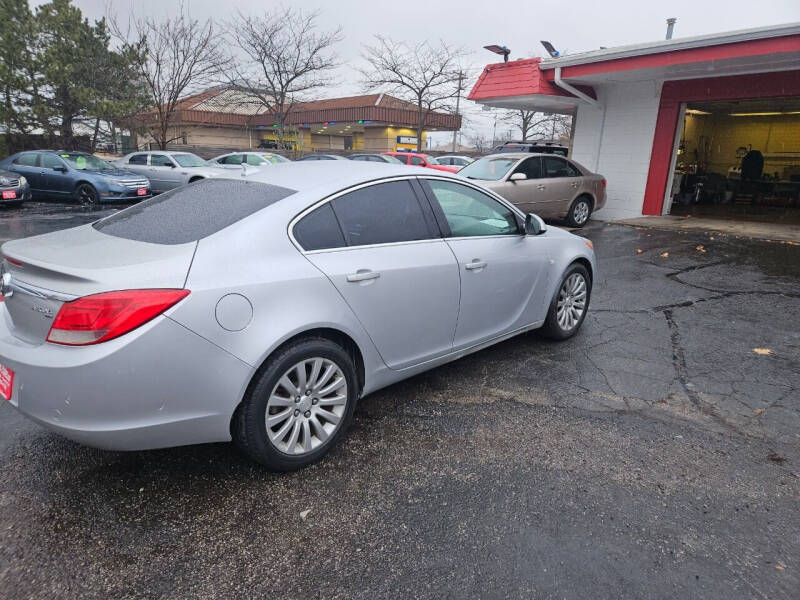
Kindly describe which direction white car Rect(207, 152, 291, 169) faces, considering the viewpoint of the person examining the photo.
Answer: facing the viewer and to the right of the viewer

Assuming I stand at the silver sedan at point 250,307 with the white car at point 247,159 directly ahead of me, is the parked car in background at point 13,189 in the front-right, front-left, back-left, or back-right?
front-left

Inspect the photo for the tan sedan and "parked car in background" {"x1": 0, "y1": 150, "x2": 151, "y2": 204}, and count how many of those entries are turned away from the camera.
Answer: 0

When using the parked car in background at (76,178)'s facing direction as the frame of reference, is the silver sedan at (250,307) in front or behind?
in front

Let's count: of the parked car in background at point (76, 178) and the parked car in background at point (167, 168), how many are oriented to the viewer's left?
0

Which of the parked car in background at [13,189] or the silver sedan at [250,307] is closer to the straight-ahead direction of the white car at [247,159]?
the silver sedan

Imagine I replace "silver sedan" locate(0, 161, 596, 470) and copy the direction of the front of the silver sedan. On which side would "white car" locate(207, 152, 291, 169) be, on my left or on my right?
on my left

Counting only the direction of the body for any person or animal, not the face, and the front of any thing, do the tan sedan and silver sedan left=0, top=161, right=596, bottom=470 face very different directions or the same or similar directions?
very different directions

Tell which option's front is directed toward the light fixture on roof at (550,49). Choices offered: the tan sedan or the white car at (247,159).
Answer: the white car

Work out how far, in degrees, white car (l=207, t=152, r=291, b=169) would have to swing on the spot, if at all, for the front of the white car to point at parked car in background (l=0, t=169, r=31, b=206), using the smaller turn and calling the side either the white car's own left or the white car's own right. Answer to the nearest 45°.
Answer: approximately 90° to the white car's own right

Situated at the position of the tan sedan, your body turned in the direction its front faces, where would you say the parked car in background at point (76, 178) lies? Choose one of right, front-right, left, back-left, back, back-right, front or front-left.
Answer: front-right

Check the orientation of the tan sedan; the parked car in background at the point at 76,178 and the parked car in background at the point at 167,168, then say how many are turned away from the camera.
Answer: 0

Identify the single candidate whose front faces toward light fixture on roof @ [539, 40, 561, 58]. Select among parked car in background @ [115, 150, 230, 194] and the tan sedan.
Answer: the parked car in background

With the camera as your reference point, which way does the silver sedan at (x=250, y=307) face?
facing away from the viewer and to the right of the viewer

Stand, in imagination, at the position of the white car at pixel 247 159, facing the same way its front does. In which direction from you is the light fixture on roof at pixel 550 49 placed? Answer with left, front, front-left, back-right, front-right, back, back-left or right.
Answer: front

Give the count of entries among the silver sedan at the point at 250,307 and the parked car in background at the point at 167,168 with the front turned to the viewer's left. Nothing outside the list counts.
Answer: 0

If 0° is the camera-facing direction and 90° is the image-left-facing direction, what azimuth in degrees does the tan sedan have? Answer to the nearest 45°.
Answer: approximately 45°

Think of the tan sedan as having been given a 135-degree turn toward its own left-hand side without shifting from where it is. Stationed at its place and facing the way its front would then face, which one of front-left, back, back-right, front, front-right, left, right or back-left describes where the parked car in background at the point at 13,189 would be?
back
